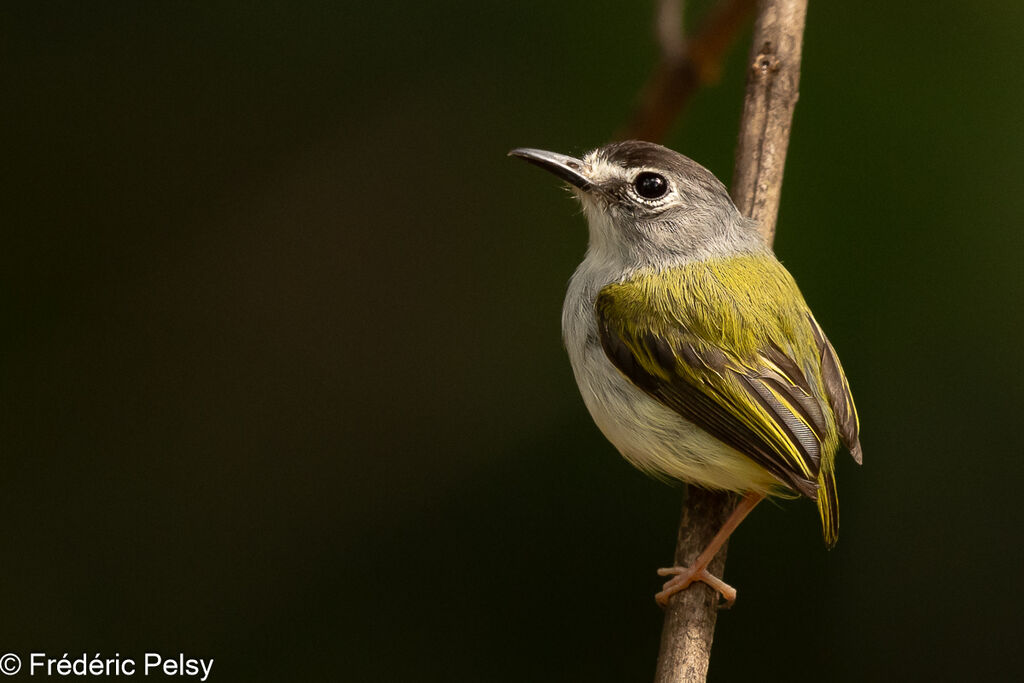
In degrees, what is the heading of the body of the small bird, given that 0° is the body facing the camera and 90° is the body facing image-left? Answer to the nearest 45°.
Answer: approximately 90°
